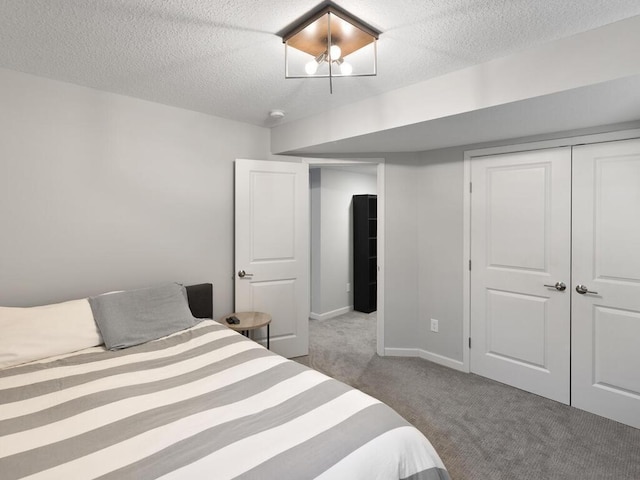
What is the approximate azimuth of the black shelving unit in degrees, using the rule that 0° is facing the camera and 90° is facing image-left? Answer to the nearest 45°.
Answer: approximately 315°

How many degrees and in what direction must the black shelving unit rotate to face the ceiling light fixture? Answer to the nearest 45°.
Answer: approximately 45° to its right

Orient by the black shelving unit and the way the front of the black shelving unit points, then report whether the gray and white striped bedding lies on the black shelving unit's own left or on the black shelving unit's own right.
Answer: on the black shelving unit's own right

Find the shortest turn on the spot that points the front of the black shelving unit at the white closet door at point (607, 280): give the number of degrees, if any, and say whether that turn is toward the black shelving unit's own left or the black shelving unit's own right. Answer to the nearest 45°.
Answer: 0° — it already faces it

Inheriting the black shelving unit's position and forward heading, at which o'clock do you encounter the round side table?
The round side table is roughly at 2 o'clock from the black shelving unit.

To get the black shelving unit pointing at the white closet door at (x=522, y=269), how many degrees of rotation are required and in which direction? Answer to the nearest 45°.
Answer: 0° — it already faces it
